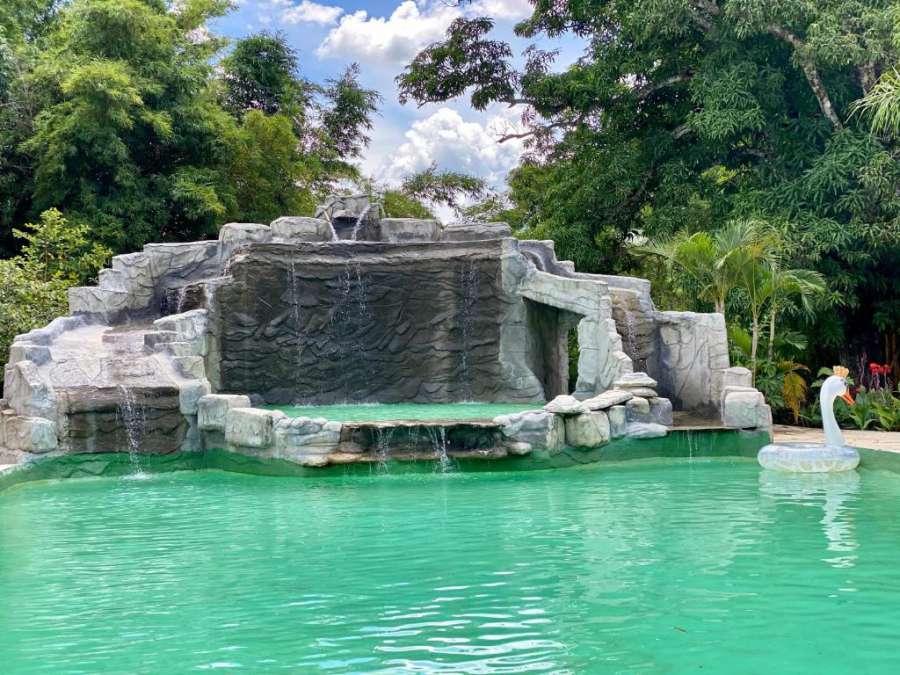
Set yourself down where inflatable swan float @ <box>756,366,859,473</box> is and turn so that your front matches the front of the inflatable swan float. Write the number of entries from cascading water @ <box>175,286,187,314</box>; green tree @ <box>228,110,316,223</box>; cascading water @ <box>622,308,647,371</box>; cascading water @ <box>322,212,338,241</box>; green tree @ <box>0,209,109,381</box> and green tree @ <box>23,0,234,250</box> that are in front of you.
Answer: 0

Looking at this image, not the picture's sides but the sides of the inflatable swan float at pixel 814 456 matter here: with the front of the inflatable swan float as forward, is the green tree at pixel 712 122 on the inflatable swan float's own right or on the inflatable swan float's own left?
on the inflatable swan float's own left

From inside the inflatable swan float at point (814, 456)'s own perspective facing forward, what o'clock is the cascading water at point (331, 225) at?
The cascading water is roughly at 7 o'clock from the inflatable swan float.

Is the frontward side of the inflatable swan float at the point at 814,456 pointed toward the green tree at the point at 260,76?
no

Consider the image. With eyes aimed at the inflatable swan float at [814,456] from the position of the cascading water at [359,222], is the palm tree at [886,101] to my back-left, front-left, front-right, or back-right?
front-left

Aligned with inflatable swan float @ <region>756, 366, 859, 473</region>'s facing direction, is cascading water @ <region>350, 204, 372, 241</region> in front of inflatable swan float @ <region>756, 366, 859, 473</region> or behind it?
behind

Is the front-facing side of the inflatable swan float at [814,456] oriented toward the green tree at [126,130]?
no

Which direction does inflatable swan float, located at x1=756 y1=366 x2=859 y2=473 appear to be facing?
to the viewer's right

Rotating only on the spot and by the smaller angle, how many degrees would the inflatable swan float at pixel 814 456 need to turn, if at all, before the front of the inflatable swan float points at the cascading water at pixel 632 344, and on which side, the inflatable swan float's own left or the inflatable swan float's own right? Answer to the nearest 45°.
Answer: approximately 135° to the inflatable swan float's own left

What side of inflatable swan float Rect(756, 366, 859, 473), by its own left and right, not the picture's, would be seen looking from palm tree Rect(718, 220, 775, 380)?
left

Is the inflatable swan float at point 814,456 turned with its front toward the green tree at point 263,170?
no

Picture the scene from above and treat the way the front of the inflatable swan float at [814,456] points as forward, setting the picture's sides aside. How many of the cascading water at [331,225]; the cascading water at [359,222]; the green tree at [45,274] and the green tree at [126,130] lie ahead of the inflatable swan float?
0

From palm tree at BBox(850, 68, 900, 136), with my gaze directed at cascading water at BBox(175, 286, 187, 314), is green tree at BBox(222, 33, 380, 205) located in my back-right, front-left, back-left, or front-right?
front-right

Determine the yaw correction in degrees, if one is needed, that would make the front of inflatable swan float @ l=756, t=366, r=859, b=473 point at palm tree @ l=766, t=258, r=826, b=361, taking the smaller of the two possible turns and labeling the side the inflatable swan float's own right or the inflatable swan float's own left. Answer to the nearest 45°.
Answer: approximately 90° to the inflatable swan float's own left

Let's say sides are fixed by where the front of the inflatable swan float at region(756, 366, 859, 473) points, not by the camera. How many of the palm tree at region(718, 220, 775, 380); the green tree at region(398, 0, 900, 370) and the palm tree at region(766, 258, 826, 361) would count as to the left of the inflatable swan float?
3

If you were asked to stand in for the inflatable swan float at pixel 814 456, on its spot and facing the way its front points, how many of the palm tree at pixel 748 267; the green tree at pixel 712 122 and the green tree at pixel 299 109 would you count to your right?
0
